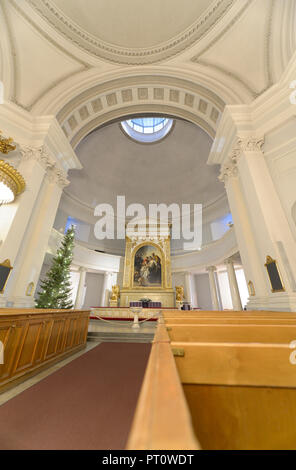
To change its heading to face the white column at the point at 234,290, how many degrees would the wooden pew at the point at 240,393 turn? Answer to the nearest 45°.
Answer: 0° — it already faces it

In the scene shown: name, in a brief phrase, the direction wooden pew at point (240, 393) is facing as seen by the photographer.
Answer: facing away from the viewer

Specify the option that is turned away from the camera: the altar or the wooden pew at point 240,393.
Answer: the wooden pew

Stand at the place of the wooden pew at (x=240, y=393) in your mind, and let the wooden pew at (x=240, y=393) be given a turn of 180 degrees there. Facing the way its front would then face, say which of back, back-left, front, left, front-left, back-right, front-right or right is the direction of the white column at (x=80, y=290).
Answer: back-right

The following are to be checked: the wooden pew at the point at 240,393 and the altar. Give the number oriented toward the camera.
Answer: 1

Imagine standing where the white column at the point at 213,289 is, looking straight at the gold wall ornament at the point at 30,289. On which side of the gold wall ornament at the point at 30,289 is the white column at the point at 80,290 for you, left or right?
right

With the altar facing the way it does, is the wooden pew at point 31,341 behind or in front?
in front

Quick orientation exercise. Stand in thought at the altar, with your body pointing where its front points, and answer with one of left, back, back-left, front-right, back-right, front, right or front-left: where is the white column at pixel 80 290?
right

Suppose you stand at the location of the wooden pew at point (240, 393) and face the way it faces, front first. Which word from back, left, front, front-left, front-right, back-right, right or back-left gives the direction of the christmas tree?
front-left

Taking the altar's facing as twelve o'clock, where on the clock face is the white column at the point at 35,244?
The white column is roughly at 1 o'clock from the altar.

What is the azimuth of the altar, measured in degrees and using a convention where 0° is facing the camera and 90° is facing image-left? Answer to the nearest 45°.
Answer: approximately 0°

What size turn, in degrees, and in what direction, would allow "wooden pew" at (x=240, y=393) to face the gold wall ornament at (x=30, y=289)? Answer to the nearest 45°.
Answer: approximately 45° to its left

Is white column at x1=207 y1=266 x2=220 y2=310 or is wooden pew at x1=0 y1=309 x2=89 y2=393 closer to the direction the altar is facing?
the wooden pew

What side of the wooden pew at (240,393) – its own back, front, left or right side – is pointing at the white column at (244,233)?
front

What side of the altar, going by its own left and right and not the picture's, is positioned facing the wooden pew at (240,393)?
front

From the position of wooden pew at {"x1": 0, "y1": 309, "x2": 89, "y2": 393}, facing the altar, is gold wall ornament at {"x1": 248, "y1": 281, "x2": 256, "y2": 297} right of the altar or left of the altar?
right

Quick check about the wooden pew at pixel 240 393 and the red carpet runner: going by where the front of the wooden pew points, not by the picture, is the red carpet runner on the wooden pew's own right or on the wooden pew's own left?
on the wooden pew's own left

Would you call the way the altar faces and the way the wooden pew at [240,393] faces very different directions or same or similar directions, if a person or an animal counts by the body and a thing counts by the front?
very different directions

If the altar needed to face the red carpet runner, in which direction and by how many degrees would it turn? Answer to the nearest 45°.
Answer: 0° — it already faces it
